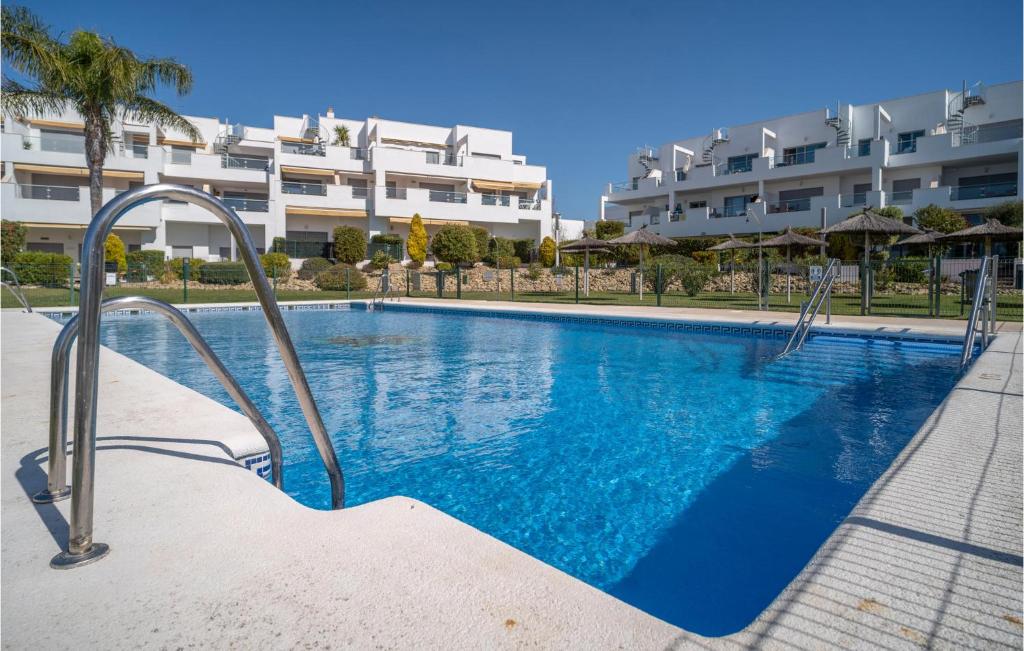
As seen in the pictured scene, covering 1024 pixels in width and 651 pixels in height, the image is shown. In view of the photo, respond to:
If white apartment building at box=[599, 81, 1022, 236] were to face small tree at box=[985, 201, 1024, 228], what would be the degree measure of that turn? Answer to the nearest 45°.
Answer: approximately 90° to its left

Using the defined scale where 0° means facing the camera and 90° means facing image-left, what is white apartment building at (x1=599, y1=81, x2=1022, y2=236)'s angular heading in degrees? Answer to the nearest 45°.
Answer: approximately 45°

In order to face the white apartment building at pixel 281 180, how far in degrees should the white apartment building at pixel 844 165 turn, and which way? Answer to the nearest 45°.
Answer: approximately 45° to its right

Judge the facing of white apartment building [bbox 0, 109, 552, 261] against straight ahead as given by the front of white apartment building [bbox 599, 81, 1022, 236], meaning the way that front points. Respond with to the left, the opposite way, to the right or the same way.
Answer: to the left

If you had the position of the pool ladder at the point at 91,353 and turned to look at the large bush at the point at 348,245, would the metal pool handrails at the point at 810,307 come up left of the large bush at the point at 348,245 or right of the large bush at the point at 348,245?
right

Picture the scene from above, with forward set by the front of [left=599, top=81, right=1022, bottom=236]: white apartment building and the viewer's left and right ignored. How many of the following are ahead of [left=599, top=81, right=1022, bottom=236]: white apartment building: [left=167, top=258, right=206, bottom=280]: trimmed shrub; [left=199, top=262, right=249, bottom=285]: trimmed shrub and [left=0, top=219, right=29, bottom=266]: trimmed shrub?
3

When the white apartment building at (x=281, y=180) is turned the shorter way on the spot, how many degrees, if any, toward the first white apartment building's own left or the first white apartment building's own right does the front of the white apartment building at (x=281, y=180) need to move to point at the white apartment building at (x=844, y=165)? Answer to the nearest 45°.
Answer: approximately 45° to the first white apartment building's own left
